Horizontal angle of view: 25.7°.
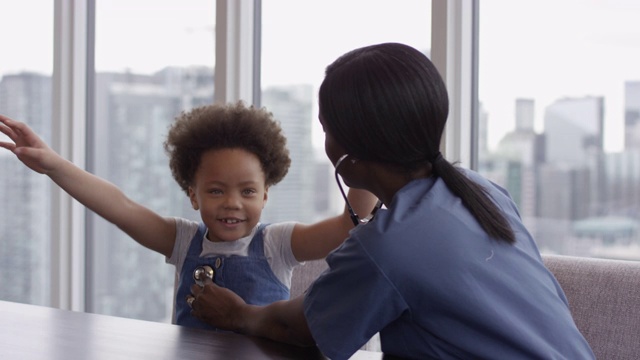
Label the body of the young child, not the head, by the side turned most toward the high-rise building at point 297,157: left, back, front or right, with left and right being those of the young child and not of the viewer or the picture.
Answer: back

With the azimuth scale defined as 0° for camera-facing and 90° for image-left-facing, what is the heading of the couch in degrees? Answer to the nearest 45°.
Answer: approximately 0°

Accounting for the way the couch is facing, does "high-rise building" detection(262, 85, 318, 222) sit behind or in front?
behind

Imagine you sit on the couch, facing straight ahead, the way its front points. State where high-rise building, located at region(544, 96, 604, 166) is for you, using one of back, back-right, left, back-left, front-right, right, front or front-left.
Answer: back

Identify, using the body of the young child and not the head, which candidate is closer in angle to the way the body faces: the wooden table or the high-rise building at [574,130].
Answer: the wooden table
